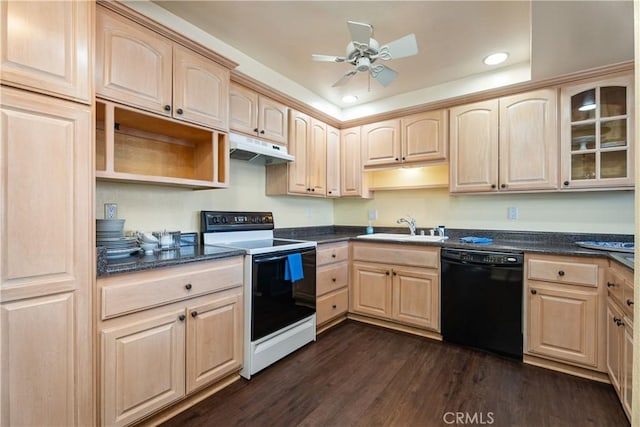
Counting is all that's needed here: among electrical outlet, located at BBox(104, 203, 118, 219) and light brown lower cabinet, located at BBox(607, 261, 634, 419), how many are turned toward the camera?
1

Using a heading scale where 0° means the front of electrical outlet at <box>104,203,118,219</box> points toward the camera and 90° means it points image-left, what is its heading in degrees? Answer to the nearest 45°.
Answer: approximately 0°

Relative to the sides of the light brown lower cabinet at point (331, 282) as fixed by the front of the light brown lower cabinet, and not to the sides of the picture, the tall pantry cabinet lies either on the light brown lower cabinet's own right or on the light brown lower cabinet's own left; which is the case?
on the light brown lower cabinet's own right

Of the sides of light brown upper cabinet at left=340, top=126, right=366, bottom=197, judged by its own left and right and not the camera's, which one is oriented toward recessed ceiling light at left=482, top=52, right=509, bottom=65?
left

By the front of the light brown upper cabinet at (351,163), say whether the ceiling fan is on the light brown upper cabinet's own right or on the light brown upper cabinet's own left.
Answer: on the light brown upper cabinet's own left

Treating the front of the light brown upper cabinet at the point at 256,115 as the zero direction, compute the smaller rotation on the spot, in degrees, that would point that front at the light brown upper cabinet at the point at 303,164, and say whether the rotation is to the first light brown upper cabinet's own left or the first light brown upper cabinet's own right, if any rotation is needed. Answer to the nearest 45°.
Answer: approximately 90° to the first light brown upper cabinet's own left

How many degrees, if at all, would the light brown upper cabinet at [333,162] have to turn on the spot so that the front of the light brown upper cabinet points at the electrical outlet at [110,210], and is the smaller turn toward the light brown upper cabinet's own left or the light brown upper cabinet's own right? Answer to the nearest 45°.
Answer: approximately 90° to the light brown upper cabinet's own right

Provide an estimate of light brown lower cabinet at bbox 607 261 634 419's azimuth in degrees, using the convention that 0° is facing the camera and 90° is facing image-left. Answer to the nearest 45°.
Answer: approximately 90°
